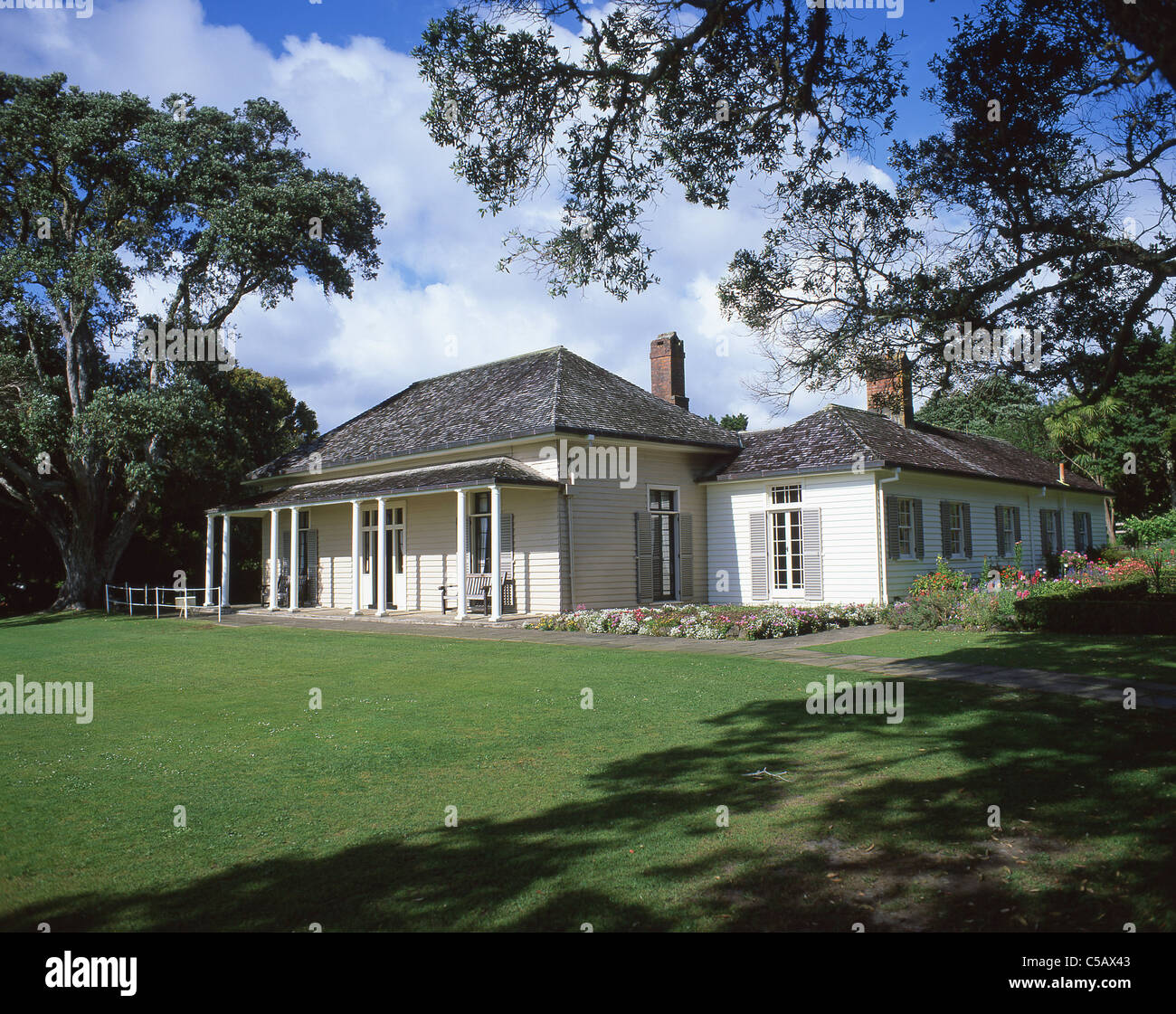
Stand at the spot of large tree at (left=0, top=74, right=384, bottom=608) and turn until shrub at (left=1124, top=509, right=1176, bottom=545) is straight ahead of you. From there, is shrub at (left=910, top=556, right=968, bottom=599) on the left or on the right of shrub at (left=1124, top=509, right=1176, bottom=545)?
right

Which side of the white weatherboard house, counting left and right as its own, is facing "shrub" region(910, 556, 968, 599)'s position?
left

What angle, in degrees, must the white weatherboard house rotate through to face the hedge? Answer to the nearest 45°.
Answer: approximately 90° to its left

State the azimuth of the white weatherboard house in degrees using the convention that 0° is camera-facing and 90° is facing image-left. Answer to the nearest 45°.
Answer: approximately 45°

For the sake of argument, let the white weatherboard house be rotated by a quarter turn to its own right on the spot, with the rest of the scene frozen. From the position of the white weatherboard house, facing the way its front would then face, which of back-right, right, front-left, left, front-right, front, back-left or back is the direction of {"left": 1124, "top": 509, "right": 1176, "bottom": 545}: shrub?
right

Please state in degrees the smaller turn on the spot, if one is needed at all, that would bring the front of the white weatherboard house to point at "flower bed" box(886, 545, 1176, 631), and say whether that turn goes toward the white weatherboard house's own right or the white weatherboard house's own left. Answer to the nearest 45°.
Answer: approximately 90° to the white weatherboard house's own left
